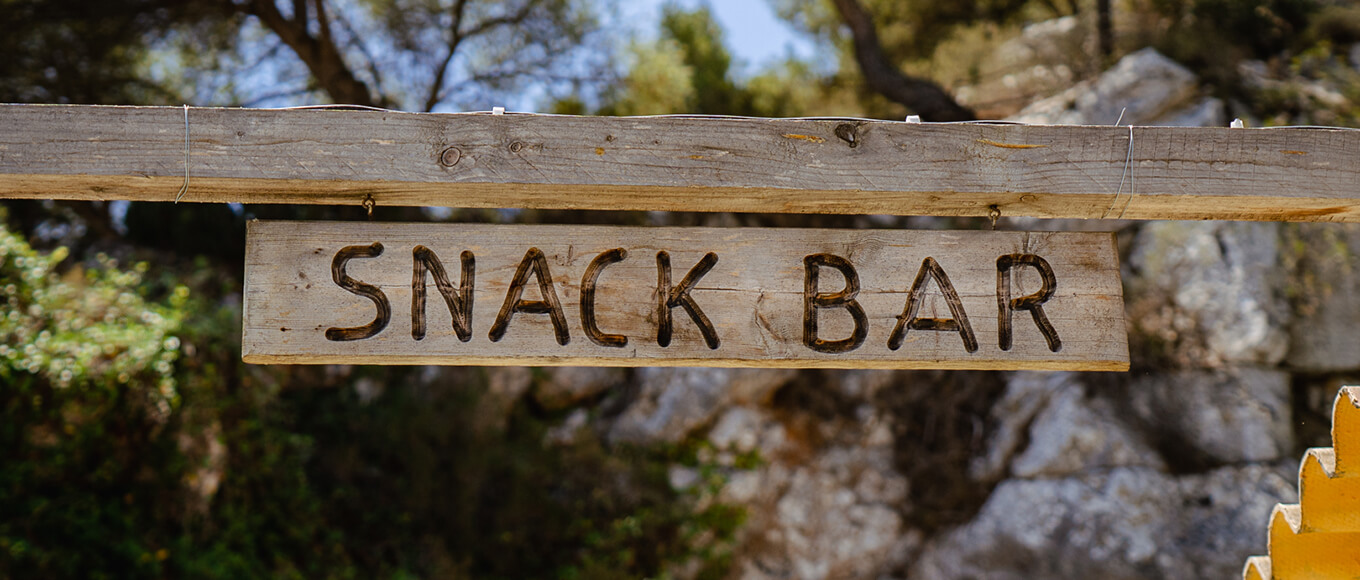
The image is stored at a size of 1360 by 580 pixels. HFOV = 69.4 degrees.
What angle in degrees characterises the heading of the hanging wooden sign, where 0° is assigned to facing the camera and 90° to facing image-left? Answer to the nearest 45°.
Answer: approximately 0°

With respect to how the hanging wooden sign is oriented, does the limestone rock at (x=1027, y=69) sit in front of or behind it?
behind
